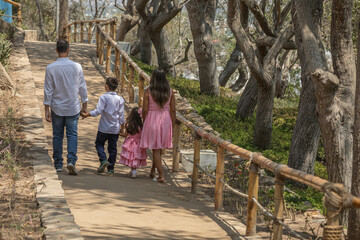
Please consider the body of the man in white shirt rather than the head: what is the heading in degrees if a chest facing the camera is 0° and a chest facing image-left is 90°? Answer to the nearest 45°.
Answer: approximately 180°

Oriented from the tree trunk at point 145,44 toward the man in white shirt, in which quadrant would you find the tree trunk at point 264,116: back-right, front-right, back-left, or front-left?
front-left

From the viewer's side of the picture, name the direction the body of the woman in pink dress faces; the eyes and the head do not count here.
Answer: away from the camera

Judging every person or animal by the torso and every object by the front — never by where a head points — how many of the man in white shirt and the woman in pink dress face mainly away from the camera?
2

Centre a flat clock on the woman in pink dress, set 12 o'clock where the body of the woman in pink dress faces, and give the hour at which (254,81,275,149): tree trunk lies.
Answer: The tree trunk is roughly at 1 o'clock from the woman in pink dress.

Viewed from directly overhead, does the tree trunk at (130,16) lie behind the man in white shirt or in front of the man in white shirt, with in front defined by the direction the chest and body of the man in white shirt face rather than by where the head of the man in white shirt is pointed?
in front

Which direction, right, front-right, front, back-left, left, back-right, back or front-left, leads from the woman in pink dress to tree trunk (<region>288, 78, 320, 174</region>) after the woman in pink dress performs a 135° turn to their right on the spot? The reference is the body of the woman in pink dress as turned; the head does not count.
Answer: left

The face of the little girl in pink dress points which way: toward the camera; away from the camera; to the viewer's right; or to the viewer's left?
away from the camera

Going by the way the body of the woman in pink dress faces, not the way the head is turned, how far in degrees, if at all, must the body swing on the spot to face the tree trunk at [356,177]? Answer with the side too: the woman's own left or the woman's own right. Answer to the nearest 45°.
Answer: approximately 135° to the woman's own right

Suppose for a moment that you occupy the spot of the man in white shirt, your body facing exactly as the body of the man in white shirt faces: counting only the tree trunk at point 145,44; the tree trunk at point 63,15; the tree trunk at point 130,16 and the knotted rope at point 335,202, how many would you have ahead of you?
3

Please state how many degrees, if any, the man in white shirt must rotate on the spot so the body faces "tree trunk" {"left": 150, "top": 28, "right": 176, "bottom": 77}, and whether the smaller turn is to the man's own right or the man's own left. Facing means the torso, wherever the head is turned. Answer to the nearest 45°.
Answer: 0° — they already face it

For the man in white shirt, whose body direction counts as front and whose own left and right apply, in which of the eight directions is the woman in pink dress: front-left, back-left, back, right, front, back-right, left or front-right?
right

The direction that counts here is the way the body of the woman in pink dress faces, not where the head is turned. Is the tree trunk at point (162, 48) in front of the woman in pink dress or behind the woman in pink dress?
in front

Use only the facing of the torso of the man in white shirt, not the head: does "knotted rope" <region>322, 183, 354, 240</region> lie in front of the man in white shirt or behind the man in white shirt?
behind

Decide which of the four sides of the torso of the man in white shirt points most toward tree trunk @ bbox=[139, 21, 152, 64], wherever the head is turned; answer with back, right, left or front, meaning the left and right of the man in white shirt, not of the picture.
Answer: front

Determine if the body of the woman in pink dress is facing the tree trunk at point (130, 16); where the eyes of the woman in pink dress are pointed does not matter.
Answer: yes
